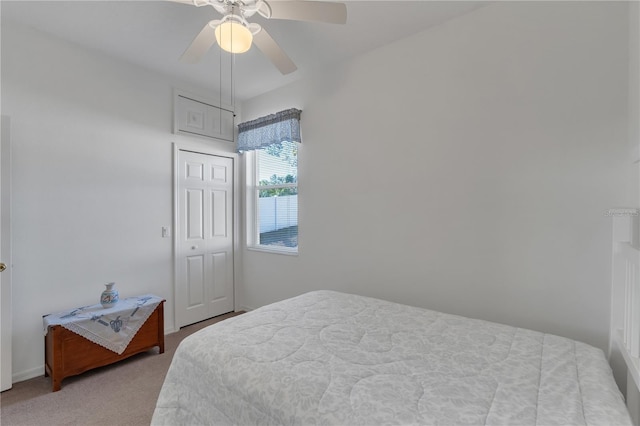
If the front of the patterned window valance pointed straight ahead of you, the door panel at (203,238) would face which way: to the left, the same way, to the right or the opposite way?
to the left

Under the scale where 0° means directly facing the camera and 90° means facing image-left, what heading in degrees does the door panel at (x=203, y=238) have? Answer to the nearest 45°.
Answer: approximately 315°

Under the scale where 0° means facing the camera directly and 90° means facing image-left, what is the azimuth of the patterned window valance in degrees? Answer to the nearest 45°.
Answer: approximately 45°

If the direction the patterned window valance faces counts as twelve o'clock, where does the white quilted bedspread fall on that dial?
The white quilted bedspread is roughly at 10 o'clock from the patterned window valance.
